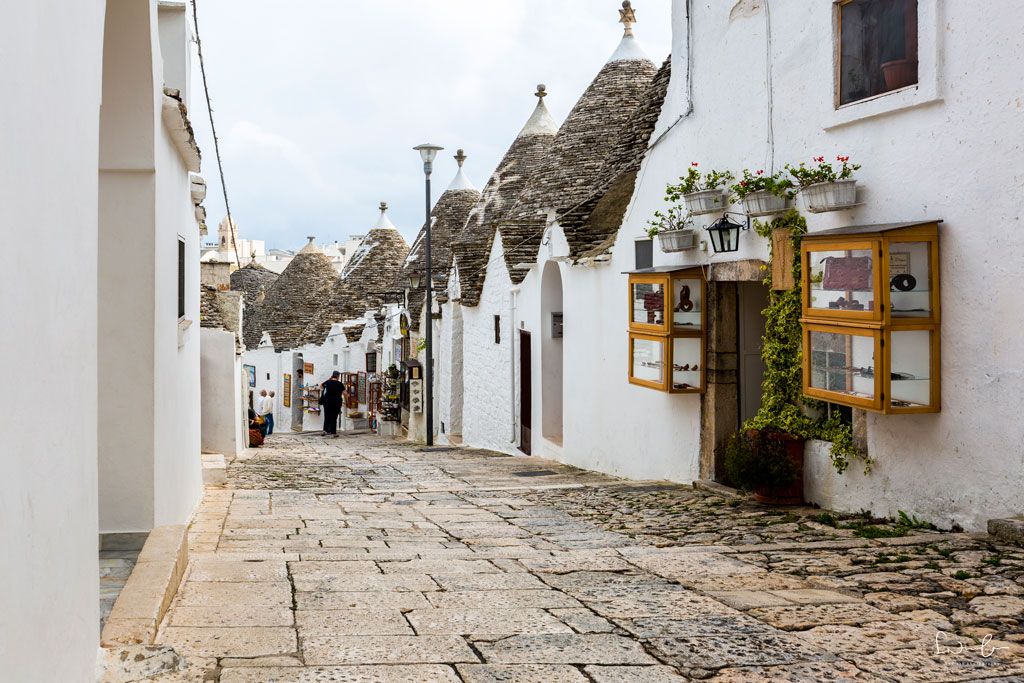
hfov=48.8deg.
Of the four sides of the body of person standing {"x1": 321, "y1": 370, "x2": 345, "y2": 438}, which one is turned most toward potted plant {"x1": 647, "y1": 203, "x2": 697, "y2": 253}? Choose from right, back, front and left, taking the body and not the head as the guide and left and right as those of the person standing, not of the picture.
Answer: back

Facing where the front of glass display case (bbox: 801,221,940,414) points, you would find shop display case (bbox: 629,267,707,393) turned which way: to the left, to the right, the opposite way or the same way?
the same way

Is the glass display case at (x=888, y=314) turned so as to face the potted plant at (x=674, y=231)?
no

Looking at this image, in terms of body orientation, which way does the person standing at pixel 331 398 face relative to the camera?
away from the camera

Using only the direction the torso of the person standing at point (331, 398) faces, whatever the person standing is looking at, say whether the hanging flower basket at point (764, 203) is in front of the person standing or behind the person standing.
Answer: behind

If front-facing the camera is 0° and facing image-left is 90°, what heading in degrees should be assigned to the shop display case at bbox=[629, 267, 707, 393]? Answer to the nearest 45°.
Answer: approximately 45°

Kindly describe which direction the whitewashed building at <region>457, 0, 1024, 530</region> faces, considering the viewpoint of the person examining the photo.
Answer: facing the viewer and to the left of the viewer

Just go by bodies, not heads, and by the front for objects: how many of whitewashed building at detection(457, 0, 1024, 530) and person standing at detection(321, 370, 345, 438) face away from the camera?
1

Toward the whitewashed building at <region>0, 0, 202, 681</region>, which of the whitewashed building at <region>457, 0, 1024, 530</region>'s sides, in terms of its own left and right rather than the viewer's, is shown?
front

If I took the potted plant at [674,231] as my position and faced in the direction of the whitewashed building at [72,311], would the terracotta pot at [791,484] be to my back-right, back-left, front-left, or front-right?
front-left

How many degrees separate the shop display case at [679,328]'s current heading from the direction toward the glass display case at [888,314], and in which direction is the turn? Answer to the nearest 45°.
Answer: approximately 45° to its left

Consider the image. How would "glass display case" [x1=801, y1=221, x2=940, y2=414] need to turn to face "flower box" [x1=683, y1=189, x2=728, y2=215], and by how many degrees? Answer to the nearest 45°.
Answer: approximately 90° to its right

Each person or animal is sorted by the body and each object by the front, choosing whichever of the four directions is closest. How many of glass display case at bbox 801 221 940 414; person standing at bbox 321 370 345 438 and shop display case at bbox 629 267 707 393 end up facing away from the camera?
1

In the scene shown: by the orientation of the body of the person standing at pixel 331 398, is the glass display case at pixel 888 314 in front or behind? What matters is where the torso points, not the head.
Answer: behind

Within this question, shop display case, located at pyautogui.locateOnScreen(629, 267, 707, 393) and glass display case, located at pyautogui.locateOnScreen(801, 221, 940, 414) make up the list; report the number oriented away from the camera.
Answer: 0

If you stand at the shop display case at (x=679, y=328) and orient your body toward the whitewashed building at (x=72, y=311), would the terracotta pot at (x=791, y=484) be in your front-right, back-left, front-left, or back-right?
front-left

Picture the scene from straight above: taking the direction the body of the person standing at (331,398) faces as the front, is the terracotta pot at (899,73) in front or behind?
behind
